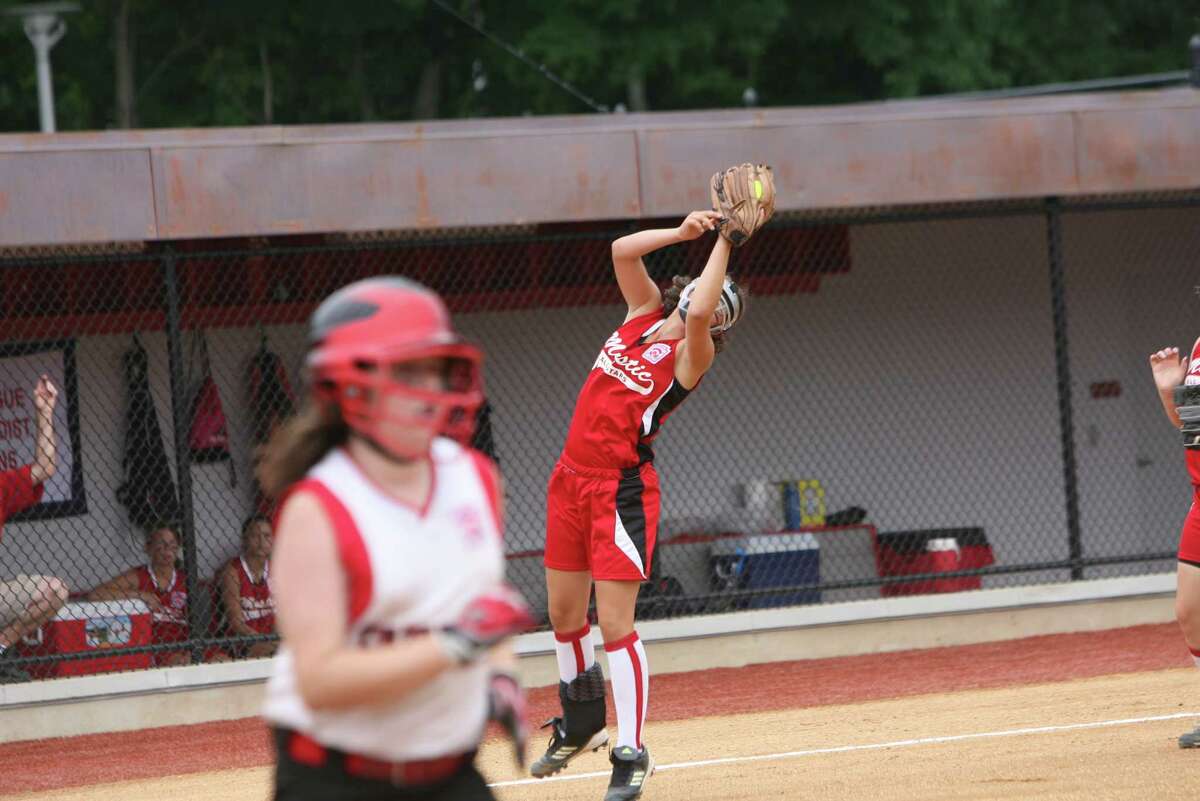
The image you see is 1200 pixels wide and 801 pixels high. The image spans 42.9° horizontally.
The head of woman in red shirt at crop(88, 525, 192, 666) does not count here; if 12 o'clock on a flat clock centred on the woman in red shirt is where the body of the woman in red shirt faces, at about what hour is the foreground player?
The foreground player is roughly at 12 o'clock from the woman in red shirt.

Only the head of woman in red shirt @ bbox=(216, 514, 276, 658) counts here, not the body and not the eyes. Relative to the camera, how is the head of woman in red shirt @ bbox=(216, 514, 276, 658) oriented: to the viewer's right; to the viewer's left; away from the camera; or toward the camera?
toward the camera

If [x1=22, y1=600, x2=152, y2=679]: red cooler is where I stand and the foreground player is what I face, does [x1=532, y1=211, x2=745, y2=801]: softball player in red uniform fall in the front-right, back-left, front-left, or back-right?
front-left

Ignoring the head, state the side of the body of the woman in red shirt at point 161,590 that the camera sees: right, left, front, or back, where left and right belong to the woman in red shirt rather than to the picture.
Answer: front

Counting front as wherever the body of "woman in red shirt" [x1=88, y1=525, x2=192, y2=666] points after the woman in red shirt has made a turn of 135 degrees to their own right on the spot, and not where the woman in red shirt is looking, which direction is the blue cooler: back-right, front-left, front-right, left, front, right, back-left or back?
back-right

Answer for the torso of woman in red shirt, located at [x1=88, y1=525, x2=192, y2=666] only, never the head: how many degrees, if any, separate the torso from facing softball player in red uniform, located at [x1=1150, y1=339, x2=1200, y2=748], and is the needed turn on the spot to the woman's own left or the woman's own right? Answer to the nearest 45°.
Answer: approximately 45° to the woman's own left
